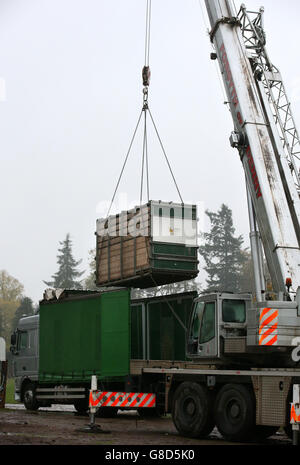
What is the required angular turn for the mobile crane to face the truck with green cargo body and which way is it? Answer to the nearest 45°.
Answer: approximately 45° to its right

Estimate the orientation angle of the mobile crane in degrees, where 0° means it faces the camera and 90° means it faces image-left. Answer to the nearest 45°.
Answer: approximately 90°
